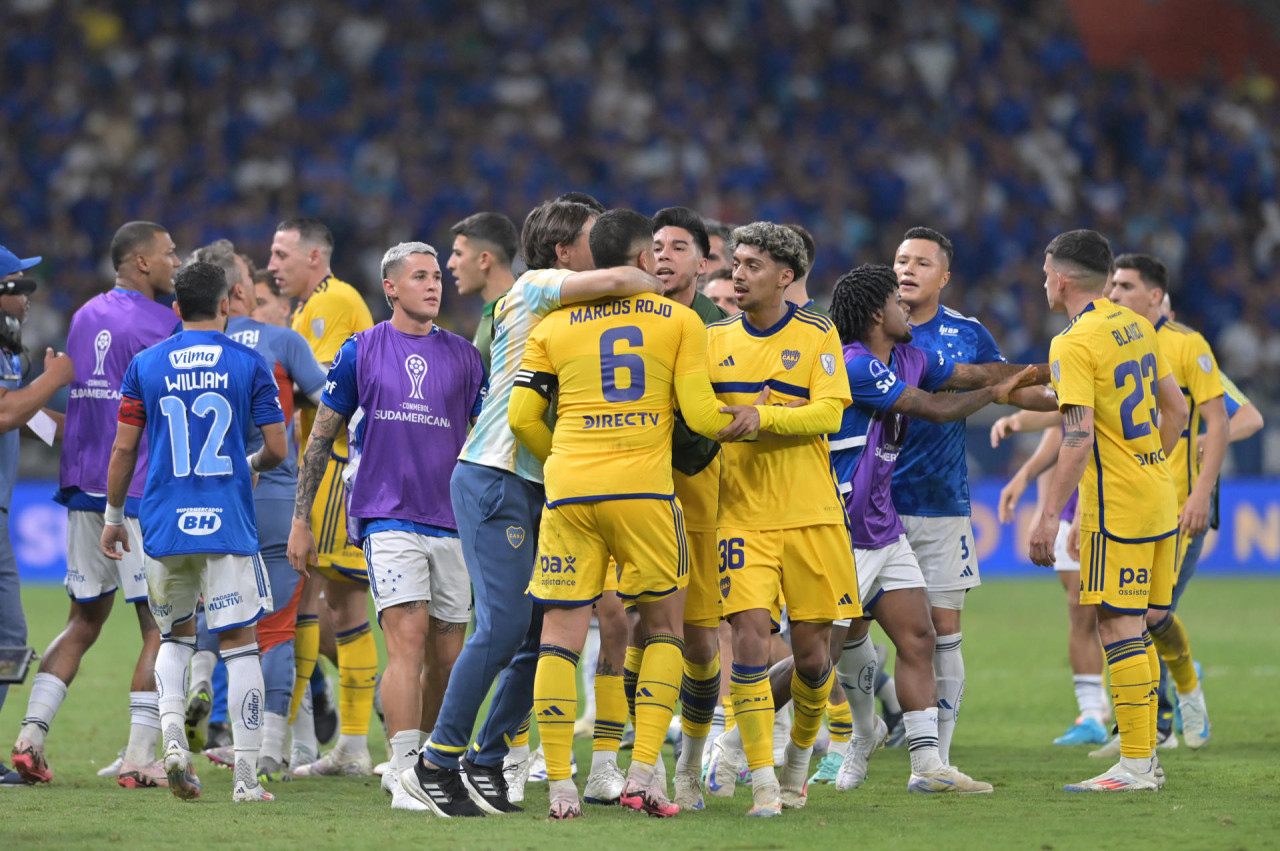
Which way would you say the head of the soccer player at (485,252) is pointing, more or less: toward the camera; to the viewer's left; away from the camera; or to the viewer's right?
to the viewer's left

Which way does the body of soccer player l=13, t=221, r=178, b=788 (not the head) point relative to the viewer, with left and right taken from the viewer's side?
facing away from the viewer and to the right of the viewer

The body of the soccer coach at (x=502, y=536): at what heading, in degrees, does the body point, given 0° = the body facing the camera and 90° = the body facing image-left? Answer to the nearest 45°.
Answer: approximately 270°

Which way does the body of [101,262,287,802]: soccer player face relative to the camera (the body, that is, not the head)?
away from the camera

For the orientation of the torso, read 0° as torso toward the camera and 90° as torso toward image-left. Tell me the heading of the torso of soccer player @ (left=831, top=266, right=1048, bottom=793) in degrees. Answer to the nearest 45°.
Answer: approximately 270°

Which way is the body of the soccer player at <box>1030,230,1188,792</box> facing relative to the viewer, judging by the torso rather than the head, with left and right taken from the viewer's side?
facing away from the viewer and to the left of the viewer

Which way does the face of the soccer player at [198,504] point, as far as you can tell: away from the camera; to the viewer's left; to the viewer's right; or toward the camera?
away from the camera

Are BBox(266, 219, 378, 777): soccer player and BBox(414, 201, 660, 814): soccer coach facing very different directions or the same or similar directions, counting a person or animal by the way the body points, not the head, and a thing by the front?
very different directions

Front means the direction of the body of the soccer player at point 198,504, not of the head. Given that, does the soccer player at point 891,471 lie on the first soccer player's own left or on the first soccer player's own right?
on the first soccer player's own right

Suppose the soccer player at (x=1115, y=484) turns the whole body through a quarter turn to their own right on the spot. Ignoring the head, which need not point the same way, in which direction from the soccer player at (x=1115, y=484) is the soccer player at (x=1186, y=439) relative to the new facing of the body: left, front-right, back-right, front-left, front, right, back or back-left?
front-left

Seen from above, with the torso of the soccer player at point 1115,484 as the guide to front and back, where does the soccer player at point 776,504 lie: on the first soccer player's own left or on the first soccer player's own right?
on the first soccer player's own left
